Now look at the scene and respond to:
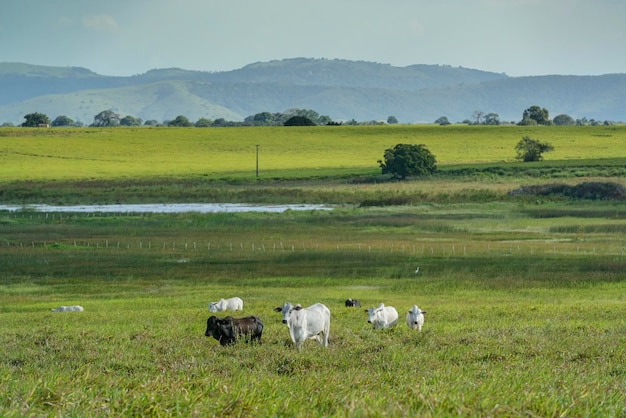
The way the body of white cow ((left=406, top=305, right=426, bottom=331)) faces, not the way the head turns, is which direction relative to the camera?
toward the camera

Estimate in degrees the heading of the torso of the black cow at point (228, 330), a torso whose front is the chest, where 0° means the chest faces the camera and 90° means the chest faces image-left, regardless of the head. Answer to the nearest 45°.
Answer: approximately 45°

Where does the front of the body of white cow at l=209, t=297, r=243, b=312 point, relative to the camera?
to the viewer's left

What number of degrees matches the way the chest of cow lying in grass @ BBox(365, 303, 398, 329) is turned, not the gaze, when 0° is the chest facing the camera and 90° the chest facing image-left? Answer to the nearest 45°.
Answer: approximately 45°

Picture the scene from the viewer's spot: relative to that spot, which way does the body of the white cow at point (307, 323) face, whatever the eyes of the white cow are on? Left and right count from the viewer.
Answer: facing the viewer and to the left of the viewer

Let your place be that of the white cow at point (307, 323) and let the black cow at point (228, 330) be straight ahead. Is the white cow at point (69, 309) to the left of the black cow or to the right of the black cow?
right

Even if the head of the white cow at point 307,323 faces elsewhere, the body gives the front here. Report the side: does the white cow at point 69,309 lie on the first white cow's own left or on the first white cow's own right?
on the first white cow's own right

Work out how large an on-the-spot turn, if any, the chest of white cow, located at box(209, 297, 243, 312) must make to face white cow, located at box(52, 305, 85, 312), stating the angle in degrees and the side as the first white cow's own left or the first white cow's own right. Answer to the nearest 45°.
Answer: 0° — it already faces it

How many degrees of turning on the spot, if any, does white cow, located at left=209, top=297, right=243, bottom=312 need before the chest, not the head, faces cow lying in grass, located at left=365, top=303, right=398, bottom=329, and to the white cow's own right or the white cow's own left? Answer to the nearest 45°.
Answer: approximately 135° to the white cow's own left

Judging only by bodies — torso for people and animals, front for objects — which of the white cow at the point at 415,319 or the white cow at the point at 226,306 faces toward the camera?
the white cow at the point at 415,319

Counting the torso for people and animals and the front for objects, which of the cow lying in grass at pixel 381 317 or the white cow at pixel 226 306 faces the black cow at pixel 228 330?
the cow lying in grass

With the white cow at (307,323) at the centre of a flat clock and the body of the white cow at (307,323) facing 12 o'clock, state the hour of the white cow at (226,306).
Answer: the white cow at (226,306) is roughly at 4 o'clock from the white cow at (307,323).

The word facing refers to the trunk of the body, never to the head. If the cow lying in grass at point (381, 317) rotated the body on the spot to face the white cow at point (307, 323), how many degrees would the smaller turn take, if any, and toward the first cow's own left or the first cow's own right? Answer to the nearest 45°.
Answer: approximately 45° to the first cow's own left
